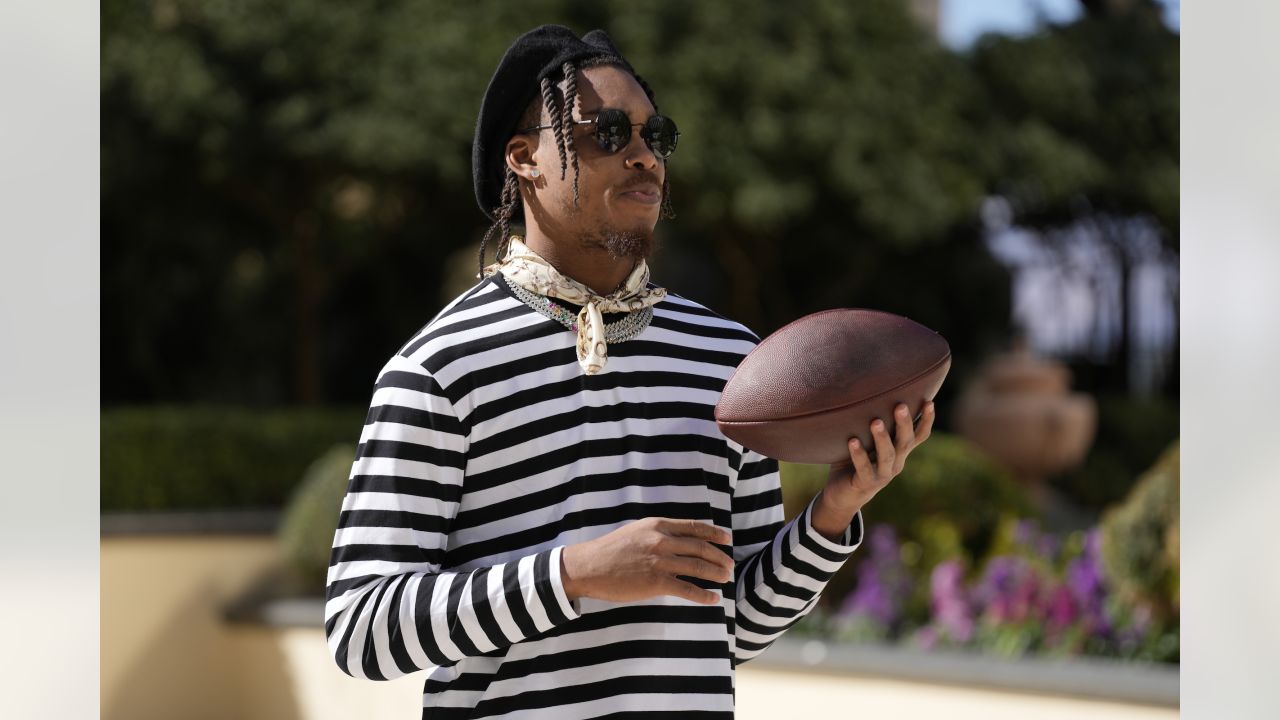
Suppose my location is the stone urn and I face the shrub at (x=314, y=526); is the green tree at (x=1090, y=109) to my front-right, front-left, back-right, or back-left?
back-right

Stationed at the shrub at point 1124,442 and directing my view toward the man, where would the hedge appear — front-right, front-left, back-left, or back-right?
front-right

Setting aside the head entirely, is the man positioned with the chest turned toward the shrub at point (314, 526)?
no

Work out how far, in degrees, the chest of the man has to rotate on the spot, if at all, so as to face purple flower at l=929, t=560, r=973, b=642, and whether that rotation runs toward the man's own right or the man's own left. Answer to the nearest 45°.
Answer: approximately 135° to the man's own left

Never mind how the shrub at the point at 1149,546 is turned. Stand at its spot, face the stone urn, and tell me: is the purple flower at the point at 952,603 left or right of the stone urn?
left

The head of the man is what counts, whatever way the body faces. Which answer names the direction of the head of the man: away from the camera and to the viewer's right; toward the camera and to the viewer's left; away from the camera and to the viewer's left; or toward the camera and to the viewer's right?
toward the camera and to the viewer's right

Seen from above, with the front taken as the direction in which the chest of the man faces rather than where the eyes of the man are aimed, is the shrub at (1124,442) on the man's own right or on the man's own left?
on the man's own left

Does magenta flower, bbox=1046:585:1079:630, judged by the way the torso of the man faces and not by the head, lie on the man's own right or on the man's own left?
on the man's own left

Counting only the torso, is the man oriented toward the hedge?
no

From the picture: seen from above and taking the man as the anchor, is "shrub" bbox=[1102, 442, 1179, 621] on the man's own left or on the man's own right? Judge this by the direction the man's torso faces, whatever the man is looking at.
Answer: on the man's own left

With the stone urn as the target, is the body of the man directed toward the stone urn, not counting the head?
no
